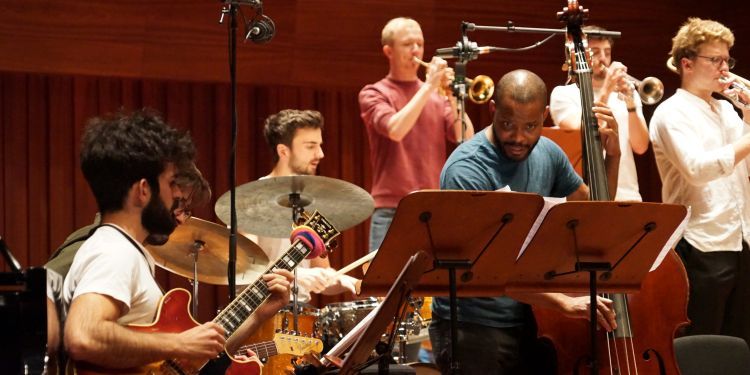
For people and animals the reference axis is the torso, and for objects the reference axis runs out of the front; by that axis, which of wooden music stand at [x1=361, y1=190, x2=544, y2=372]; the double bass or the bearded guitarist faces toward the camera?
the double bass

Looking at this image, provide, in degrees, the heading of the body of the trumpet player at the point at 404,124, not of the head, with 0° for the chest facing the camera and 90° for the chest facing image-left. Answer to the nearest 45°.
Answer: approximately 315°

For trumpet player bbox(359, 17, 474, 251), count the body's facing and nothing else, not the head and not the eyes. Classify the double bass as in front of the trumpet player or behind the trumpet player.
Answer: in front

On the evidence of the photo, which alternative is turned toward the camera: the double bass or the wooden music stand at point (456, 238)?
the double bass

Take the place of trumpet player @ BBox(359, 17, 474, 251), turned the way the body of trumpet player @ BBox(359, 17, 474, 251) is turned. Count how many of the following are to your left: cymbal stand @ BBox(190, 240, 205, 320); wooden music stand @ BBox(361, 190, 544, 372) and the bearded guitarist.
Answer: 0

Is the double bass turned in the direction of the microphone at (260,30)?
no

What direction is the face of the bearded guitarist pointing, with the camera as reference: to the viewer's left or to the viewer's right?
to the viewer's right

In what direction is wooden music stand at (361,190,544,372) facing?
away from the camera

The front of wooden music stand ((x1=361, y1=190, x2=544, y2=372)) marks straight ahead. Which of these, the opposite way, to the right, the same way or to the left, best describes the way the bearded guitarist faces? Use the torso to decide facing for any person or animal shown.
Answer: to the right

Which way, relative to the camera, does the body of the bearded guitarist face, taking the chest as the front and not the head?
to the viewer's right

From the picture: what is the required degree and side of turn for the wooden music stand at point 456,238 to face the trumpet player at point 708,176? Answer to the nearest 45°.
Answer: approximately 45° to its right

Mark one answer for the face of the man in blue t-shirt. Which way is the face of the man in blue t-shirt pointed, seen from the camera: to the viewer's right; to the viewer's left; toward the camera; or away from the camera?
toward the camera

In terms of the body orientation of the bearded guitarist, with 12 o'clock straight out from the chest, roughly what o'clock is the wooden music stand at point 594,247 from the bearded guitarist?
The wooden music stand is roughly at 12 o'clock from the bearded guitarist.

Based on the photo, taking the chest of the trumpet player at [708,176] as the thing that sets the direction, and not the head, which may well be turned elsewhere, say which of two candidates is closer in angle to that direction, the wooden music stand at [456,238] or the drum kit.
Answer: the wooden music stand

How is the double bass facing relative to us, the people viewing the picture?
facing the viewer
